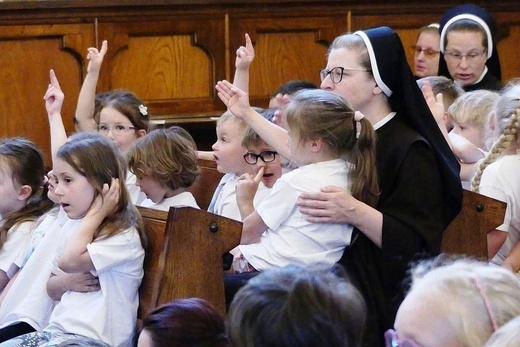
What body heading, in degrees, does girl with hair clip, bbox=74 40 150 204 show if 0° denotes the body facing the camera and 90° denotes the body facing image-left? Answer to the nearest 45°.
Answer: approximately 45°

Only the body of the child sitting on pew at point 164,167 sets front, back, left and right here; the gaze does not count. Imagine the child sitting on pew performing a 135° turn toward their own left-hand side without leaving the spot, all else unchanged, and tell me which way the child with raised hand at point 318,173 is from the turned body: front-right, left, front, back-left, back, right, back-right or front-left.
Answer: front

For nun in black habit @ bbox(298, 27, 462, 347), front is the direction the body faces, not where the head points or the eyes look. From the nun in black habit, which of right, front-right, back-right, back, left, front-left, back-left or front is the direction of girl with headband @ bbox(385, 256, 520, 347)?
left

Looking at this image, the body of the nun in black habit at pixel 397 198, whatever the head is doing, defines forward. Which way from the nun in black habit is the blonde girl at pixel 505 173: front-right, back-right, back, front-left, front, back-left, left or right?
back-right

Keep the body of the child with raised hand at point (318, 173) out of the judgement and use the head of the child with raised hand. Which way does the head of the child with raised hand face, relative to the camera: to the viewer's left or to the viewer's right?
to the viewer's left

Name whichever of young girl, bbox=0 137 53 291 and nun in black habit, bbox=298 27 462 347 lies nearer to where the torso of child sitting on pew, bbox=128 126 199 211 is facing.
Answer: the young girl

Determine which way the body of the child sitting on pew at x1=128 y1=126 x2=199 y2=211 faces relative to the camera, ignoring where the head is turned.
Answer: to the viewer's left

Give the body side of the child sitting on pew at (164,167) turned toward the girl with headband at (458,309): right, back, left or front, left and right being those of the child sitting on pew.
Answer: left

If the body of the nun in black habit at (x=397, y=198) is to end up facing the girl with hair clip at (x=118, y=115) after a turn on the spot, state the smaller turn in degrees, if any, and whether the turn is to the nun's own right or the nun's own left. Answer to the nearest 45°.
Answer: approximately 45° to the nun's own right

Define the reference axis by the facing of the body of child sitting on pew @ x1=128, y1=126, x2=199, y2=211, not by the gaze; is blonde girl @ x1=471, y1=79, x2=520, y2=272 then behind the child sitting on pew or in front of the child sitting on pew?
behind
